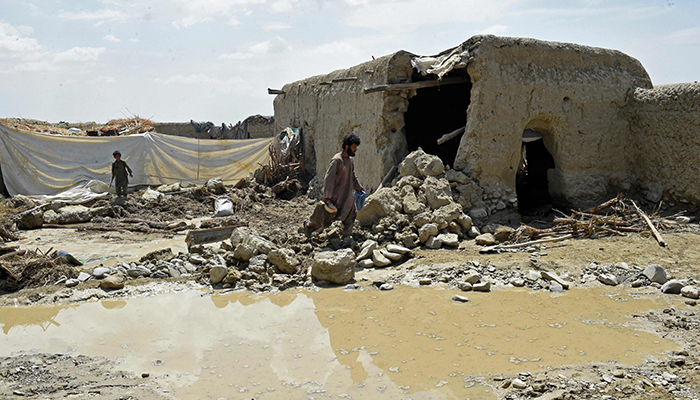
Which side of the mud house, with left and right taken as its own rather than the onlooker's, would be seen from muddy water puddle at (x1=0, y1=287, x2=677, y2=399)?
front

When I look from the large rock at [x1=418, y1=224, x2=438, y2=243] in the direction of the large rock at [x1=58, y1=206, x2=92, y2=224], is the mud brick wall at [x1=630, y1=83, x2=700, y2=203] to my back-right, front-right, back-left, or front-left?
back-right

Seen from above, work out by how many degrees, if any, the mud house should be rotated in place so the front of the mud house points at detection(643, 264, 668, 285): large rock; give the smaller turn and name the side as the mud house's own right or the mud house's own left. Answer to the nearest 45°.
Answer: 0° — it already faces it

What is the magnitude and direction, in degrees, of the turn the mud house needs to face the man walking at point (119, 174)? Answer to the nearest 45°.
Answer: approximately 90° to its right

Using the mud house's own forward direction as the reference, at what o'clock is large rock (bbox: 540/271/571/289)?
The large rock is roughly at 12 o'clock from the mud house.

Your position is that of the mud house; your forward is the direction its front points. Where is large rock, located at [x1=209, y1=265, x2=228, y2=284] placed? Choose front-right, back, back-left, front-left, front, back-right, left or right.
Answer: front-right

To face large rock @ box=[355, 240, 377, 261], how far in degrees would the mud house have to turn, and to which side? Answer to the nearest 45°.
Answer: approximately 45° to its right

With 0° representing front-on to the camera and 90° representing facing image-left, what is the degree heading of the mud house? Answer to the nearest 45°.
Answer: approximately 0°

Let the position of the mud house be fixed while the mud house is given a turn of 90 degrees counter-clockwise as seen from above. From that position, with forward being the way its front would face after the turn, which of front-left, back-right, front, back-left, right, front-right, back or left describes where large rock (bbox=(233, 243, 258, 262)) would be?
back-right

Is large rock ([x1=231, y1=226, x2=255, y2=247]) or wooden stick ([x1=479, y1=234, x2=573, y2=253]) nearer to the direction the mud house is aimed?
the wooden stick
